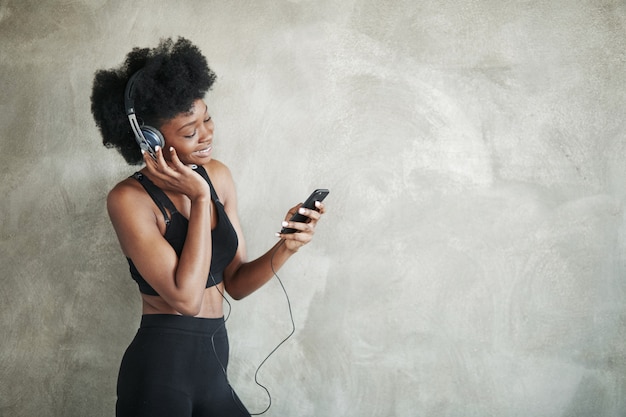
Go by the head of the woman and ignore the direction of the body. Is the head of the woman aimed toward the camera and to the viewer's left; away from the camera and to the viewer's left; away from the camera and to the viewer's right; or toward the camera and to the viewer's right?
toward the camera and to the viewer's right

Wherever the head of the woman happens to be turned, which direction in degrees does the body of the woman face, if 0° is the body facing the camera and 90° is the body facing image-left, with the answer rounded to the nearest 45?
approximately 315°
